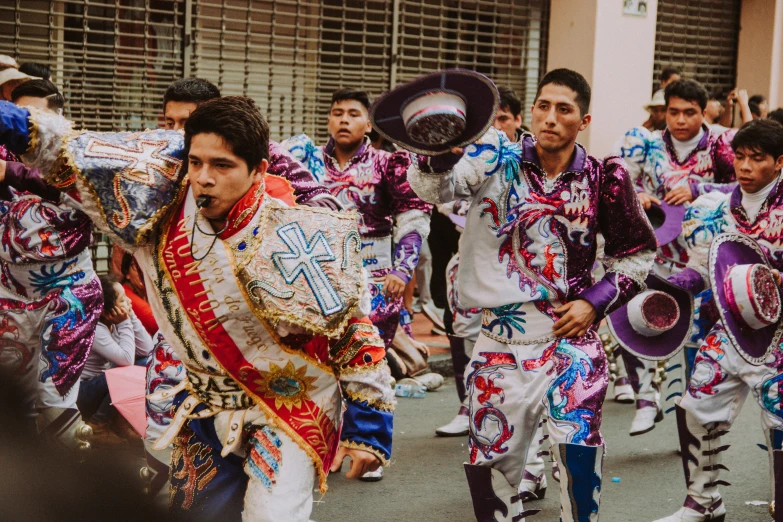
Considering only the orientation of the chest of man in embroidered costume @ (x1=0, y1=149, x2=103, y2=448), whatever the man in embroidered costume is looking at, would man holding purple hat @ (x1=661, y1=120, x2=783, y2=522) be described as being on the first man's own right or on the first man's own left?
on the first man's own left

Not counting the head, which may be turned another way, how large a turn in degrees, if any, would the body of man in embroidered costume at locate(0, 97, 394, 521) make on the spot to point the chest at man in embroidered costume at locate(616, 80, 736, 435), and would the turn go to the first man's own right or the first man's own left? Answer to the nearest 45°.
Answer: approximately 180°

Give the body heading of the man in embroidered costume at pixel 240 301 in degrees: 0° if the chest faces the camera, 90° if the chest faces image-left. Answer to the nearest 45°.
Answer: approximately 45°

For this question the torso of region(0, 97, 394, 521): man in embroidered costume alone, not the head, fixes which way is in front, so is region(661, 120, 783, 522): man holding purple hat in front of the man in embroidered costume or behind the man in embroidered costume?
behind

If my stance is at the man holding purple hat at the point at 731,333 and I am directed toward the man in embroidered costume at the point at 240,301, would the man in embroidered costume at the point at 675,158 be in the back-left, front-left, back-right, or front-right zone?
back-right
